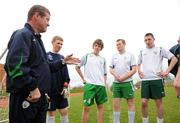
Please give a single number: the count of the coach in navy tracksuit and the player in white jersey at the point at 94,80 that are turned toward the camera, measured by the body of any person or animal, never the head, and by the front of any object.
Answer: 1

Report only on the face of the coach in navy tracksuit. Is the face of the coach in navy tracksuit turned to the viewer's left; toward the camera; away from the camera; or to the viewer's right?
to the viewer's right

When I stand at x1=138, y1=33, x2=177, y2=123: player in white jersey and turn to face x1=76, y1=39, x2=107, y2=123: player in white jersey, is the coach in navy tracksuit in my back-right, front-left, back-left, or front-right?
front-left

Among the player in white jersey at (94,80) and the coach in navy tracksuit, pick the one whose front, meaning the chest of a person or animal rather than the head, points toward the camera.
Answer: the player in white jersey

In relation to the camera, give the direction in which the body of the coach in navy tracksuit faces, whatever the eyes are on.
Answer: to the viewer's right

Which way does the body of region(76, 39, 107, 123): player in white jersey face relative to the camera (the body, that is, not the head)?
toward the camera

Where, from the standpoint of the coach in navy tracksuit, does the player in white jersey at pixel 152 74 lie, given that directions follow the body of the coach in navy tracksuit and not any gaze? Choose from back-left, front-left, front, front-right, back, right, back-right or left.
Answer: front-left

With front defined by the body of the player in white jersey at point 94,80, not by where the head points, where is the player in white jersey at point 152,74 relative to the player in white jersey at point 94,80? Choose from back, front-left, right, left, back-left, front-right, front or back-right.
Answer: left

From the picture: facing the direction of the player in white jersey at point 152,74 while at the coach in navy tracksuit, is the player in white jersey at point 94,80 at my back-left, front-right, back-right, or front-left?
front-left

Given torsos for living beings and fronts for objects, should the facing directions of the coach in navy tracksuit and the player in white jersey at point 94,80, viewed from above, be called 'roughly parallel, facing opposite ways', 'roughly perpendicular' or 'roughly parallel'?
roughly perpendicular

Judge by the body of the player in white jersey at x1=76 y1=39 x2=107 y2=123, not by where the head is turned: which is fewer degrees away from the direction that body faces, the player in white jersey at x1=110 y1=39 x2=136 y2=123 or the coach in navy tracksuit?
the coach in navy tracksuit
